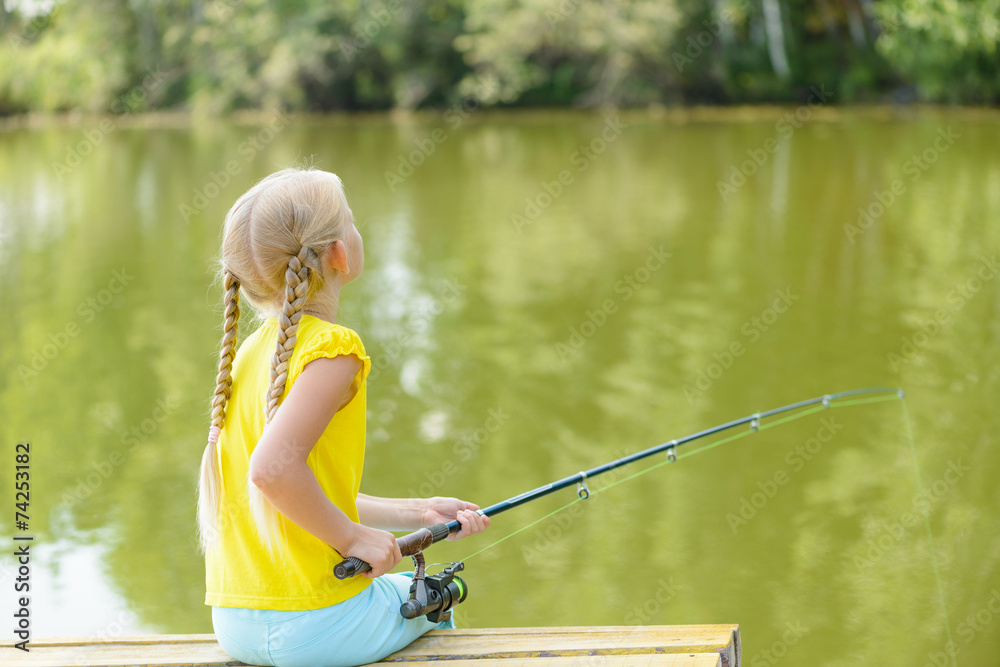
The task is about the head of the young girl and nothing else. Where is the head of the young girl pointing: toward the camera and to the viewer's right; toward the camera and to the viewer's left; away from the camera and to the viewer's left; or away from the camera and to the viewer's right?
away from the camera and to the viewer's right

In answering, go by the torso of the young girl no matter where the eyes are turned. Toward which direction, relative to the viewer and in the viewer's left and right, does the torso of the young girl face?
facing away from the viewer and to the right of the viewer
